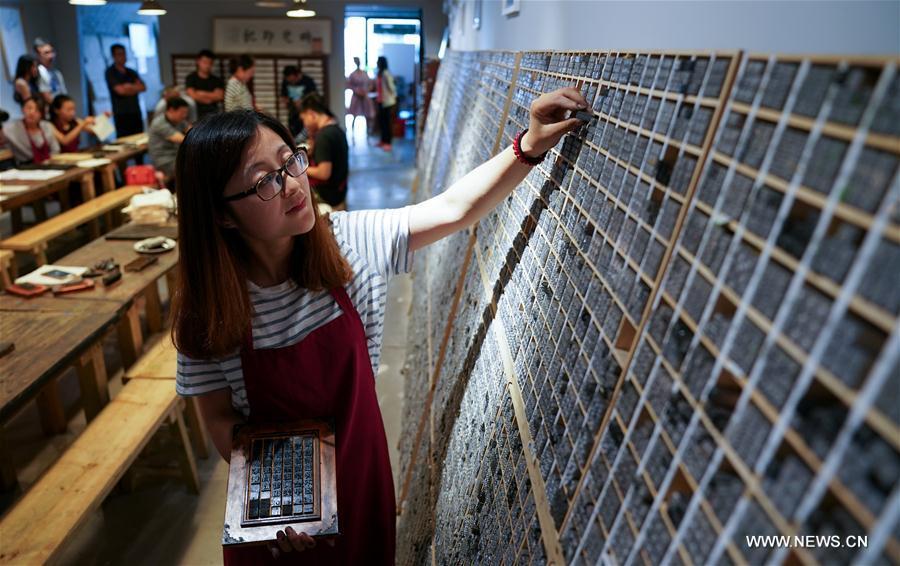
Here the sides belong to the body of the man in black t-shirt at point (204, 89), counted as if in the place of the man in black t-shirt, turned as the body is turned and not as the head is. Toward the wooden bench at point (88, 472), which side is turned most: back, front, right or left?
front

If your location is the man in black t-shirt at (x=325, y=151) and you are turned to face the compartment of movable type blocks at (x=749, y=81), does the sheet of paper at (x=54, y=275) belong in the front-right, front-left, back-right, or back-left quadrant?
front-right

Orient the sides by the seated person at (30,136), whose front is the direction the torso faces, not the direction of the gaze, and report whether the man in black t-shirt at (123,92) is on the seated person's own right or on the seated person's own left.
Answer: on the seated person's own left

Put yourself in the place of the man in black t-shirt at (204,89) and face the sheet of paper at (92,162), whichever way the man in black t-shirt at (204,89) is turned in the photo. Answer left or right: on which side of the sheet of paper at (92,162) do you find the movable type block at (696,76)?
left

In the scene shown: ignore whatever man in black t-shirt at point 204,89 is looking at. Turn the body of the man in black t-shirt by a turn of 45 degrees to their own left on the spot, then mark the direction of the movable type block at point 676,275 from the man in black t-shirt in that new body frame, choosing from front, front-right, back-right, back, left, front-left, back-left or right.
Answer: front-right

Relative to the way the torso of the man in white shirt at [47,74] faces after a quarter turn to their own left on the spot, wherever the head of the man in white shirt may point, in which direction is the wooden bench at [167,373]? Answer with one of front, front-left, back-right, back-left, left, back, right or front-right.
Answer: back-right

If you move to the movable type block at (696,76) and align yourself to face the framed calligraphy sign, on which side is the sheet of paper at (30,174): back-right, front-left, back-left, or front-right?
front-left

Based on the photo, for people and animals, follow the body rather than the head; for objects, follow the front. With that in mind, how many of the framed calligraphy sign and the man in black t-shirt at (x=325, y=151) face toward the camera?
1

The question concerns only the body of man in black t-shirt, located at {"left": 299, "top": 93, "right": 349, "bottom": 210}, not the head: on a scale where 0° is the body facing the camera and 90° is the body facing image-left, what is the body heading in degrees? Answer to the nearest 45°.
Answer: approximately 90°

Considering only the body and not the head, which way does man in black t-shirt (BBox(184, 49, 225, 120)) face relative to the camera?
toward the camera

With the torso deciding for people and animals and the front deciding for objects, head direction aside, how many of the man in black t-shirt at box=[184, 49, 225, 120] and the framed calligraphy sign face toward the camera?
2

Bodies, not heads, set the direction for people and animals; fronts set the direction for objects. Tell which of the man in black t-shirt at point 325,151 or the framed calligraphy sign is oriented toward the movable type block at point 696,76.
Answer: the framed calligraphy sign

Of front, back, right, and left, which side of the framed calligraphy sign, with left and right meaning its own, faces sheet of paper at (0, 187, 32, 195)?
front

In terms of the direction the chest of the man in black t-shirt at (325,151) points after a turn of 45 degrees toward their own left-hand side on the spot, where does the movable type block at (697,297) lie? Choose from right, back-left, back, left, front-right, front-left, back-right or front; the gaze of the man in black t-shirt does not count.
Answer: front-left

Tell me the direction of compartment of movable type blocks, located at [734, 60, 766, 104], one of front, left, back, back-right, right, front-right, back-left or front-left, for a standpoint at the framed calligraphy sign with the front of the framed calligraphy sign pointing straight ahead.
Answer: front

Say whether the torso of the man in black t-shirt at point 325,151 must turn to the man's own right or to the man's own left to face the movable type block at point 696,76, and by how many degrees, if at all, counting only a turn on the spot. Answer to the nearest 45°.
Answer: approximately 90° to the man's own left

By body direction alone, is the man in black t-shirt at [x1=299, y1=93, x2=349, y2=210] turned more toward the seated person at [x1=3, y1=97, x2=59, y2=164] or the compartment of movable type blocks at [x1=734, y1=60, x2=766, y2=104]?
the seated person
